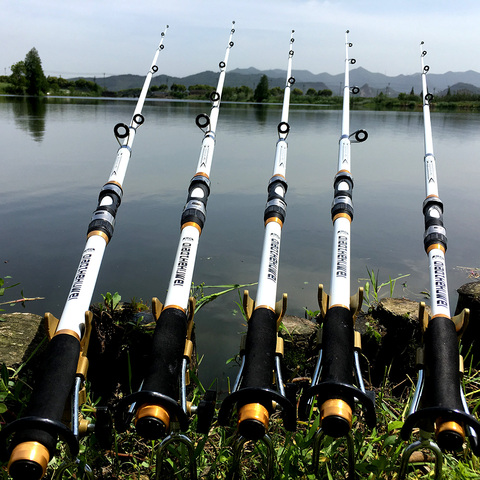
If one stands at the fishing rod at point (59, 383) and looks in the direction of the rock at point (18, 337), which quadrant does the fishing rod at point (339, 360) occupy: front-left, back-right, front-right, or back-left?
back-right

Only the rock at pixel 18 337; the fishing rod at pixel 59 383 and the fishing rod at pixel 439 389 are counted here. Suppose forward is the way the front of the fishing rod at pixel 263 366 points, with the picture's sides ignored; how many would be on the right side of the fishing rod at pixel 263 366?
1

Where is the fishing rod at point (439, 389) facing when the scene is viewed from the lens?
facing away from the viewer

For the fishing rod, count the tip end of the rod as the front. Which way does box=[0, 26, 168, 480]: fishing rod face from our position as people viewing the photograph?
facing away from the viewer

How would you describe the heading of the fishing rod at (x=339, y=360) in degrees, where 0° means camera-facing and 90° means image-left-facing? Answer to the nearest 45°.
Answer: approximately 180°

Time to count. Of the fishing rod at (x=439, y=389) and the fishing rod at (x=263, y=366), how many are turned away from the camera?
2

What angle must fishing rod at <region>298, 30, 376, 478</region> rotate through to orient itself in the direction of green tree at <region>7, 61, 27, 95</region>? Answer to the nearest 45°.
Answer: approximately 45° to its left

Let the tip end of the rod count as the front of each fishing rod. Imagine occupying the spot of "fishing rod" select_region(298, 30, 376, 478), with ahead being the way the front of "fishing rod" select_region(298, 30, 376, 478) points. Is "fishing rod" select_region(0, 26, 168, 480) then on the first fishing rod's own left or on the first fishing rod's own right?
on the first fishing rod's own left

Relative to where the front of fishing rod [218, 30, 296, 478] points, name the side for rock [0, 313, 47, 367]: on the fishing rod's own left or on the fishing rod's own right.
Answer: on the fishing rod's own left

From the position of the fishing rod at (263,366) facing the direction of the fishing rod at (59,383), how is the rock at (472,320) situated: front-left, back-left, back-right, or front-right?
back-right

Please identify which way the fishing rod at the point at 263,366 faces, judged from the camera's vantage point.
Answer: facing away from the viewer

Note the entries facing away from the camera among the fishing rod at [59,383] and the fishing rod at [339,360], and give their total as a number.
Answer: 2
